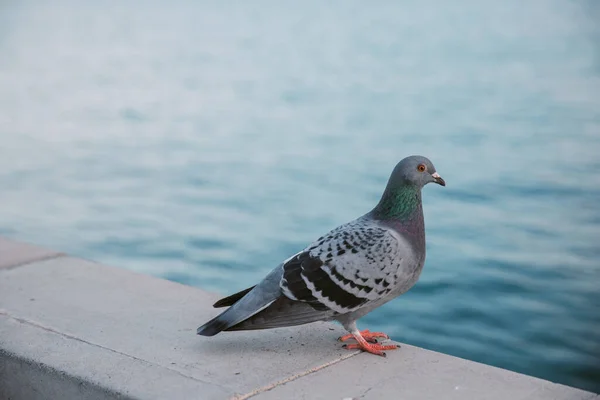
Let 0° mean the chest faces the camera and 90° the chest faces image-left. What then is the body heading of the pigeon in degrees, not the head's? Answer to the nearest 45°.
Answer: approximately 270°
